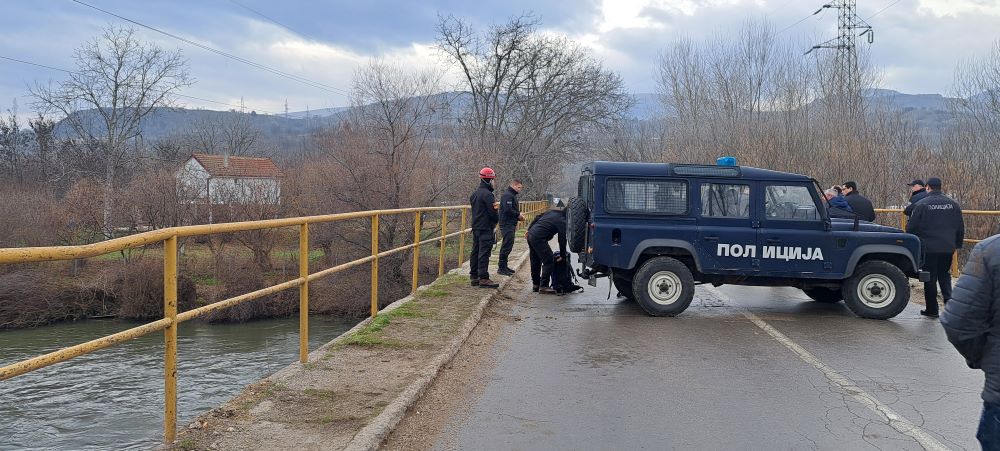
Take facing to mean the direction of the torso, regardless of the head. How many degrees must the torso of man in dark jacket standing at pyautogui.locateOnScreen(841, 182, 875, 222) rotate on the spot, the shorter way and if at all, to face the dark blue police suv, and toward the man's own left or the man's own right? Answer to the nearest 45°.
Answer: approximately 90° to the man's own left

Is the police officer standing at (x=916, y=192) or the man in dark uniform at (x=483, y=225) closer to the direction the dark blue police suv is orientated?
the police officer standing

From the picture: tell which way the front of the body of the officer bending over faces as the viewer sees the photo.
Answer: to the viewer's right

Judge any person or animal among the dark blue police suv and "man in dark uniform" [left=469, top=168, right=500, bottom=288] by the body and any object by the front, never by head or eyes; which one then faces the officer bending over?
the man in dark uniform

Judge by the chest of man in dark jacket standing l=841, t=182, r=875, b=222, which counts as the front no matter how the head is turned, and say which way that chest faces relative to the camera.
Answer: to the viewer's left

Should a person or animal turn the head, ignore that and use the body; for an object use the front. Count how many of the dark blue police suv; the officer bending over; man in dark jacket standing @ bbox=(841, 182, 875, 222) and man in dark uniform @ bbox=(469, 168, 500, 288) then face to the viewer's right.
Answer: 3

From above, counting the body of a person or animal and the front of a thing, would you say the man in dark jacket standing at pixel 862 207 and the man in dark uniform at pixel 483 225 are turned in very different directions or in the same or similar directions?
very different directions

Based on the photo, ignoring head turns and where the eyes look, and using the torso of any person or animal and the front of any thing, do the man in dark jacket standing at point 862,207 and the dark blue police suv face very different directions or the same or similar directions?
very different directions

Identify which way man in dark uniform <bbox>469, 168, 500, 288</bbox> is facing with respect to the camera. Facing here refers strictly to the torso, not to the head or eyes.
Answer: to the viewer's right

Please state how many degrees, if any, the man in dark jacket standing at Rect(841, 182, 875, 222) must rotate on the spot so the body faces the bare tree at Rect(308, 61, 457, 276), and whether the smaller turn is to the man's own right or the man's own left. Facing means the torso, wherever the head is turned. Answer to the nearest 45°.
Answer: approximately 45° to the man's own right

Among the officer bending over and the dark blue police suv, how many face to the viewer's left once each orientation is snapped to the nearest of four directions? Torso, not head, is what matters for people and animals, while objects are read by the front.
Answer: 0

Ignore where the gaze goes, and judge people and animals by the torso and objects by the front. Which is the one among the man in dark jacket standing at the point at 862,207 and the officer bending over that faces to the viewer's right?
the officer bending over

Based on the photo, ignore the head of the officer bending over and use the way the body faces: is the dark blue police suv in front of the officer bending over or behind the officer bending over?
in front

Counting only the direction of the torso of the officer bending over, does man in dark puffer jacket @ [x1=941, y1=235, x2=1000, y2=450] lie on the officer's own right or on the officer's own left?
on the officer's own right

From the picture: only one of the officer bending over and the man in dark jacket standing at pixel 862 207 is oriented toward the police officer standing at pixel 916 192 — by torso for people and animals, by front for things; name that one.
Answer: the officer bending over
